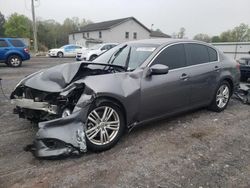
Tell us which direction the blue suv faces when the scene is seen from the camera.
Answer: facing to the left of the viewer

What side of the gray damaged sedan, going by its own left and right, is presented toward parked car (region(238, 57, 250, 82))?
back

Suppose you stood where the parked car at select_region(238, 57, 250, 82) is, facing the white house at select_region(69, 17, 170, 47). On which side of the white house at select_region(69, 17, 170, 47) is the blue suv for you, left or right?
left

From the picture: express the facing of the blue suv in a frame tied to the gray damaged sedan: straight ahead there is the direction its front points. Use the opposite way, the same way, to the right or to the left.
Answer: the same way

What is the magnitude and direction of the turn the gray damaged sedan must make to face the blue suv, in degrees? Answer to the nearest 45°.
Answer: approximately 90° to its right

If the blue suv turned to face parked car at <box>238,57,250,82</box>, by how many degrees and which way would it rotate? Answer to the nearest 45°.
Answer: approximately 135° to its left

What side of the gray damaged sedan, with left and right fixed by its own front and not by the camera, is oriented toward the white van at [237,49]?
back

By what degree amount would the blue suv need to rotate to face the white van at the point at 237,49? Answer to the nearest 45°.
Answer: approximately 180°

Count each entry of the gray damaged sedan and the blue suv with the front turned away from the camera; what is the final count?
0

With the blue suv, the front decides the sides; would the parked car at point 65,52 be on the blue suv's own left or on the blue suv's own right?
on the blue suv's own right

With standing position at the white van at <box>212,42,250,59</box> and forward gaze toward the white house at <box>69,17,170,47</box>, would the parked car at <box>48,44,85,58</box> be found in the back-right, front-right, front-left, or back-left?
front-left
